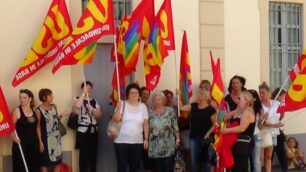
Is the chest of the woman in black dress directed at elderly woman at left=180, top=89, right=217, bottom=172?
no

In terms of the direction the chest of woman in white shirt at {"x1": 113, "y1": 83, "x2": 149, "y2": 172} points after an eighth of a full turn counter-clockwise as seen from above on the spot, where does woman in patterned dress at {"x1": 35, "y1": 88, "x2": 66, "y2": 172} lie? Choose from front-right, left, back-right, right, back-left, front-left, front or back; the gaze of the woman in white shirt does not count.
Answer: back-right

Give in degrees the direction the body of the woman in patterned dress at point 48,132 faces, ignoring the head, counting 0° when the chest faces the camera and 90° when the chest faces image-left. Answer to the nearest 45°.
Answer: approximately 315°

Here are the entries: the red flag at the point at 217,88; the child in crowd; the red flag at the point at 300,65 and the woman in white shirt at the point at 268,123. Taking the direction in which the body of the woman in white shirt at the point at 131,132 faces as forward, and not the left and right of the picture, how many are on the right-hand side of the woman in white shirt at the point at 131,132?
0

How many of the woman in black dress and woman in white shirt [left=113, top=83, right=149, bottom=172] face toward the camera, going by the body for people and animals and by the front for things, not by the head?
2

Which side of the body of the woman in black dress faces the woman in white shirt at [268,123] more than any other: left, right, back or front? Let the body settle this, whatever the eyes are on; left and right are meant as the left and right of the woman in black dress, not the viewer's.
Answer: left

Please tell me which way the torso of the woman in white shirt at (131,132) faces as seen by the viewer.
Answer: toward the camera

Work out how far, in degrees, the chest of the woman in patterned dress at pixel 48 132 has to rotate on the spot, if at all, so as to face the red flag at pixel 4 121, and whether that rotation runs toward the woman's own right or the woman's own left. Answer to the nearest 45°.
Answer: approximately 90° to the woman's own right

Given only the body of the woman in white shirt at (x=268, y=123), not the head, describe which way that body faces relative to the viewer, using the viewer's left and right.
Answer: facing the viewer and to the left of the viewer

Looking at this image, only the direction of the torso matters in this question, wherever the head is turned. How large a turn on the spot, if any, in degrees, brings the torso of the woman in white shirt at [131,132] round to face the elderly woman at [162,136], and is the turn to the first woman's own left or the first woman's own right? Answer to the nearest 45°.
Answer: approximately 90° to the first woman's own left

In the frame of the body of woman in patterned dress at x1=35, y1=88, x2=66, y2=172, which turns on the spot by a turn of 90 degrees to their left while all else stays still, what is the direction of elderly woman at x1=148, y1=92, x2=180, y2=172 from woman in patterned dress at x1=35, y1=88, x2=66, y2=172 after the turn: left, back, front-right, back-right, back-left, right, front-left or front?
front-right

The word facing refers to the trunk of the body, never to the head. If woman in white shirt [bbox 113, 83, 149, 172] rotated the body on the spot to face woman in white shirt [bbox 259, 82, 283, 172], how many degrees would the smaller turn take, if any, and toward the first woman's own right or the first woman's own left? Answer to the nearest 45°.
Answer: approximately 90° to the first woman's own left

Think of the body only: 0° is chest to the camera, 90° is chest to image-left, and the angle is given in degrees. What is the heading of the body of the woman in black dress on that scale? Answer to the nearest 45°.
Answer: approximately 0°
